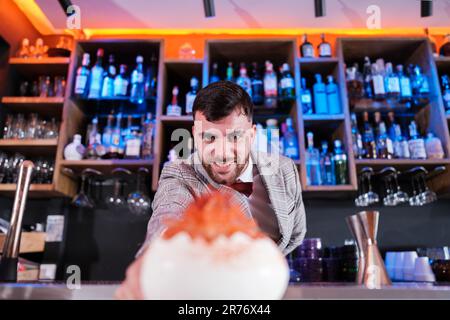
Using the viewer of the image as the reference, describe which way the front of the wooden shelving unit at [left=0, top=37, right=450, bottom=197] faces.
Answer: facing the viewer

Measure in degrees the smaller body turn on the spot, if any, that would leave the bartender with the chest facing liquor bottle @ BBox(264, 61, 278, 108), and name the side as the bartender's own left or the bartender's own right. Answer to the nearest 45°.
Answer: approximately 180°

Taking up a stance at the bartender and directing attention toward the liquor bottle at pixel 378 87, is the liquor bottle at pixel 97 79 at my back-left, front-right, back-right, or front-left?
front-left

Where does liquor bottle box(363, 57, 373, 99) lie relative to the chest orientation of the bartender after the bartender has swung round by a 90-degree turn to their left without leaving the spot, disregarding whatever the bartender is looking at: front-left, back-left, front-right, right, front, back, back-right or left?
front-left

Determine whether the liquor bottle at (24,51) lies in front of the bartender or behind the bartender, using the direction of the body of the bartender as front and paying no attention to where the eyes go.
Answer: behind

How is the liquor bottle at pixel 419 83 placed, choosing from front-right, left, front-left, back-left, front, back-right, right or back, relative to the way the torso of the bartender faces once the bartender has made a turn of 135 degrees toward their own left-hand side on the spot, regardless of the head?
front

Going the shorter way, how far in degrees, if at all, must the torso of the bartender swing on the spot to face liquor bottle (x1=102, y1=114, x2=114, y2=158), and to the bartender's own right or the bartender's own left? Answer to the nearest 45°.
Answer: approximately 135° to the bartender's own right

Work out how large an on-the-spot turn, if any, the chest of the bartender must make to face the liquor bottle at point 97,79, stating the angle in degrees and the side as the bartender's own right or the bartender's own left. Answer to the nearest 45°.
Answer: approximately 135° to the bartender's own right

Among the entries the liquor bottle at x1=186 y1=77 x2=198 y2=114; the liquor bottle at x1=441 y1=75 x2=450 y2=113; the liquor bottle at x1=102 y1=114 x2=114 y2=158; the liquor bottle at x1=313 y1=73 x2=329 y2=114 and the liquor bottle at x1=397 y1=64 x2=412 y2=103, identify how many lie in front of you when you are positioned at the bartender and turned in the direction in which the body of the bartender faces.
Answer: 0

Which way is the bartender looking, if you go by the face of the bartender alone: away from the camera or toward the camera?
toward the camera

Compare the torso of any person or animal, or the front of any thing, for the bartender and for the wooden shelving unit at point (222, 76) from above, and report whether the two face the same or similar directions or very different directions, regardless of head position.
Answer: same or similar directions

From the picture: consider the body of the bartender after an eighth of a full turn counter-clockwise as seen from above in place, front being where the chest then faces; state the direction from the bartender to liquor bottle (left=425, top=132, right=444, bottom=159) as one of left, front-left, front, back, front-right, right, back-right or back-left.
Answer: left

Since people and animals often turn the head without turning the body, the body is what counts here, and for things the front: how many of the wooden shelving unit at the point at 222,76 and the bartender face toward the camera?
2
